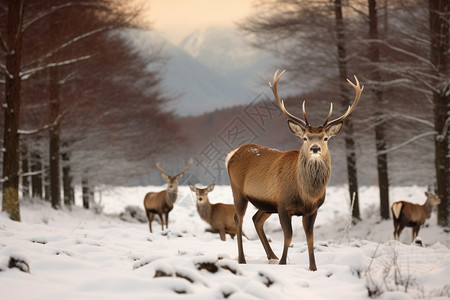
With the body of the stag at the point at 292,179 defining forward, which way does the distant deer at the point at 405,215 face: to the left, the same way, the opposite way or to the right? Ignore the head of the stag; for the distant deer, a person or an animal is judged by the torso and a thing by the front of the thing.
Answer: to the left

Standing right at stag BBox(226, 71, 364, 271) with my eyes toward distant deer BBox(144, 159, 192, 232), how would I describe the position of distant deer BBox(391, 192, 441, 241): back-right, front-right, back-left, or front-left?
front-right

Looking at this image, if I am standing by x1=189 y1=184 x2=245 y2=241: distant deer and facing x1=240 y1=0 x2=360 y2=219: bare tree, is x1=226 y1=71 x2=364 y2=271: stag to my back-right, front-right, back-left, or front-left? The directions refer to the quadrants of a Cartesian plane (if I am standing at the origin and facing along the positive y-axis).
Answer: back-right

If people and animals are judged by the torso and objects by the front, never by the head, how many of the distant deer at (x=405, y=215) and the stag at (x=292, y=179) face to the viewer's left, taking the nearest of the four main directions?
0

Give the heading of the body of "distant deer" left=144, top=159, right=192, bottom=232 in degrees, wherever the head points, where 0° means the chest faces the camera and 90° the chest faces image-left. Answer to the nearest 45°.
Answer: approximately 315°

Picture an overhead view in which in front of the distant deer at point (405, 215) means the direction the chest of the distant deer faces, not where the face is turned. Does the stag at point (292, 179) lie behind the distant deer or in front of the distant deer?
behind

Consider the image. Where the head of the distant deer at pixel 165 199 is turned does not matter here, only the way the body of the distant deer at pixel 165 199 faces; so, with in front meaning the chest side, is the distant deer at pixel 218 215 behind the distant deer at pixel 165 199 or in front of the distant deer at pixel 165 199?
in front

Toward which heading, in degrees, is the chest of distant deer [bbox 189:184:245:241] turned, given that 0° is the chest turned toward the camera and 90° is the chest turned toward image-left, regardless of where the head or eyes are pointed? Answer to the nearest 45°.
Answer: approximately 45°

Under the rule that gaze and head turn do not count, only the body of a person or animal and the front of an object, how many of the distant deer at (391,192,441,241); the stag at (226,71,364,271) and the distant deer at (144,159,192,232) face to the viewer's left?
0

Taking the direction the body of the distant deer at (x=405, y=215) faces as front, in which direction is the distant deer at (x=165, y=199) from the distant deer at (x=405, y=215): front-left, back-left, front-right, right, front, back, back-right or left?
back-left

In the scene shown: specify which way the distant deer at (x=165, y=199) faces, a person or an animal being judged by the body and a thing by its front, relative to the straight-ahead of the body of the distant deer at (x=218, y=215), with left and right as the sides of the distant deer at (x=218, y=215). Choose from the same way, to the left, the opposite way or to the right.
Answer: to the left
